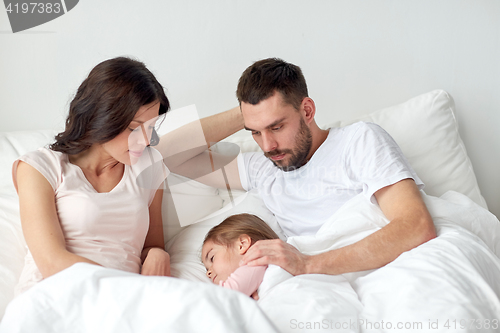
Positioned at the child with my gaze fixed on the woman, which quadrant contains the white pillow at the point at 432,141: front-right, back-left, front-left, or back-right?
back-right

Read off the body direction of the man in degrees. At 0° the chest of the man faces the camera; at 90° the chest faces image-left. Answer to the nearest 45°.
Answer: approximately 45°

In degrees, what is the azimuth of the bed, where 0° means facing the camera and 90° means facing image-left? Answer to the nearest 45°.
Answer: approximately 0°
